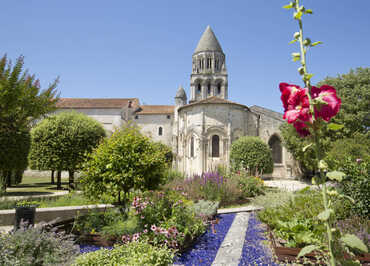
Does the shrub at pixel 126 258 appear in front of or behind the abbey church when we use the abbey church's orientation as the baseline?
behind

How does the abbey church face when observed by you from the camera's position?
facing away from the viewer

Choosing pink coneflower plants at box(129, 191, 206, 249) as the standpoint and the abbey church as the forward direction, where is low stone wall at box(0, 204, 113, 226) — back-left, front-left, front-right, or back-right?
front-left

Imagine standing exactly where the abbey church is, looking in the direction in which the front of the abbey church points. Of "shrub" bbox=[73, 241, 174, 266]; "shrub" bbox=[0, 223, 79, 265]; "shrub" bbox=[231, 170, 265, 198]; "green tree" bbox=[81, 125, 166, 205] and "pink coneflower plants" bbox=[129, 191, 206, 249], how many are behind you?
5

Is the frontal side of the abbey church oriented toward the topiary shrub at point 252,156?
no

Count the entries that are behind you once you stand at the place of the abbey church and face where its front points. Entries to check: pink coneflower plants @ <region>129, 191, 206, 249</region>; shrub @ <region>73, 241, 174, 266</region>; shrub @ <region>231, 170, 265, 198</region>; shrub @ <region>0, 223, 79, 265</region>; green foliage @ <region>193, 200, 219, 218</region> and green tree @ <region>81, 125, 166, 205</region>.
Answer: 6

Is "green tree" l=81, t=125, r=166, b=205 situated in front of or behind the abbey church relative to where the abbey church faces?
behind

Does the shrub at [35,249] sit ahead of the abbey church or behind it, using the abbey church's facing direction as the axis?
behind

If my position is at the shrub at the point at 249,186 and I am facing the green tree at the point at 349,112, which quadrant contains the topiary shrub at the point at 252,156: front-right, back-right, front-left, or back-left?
front-left

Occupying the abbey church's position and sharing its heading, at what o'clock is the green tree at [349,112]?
The green tree is roughly at 4 o'clock from the abbey church.

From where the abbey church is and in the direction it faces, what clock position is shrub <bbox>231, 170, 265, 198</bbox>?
The shrub is roughly at 6 o'clock from the abbey church.

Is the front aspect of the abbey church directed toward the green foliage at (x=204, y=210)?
no

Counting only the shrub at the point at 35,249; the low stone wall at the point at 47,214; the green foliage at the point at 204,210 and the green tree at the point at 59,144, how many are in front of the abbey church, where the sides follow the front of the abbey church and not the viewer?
0

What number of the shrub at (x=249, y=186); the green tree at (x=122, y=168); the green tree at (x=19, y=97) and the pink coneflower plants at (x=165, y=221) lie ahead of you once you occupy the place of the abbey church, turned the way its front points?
0
